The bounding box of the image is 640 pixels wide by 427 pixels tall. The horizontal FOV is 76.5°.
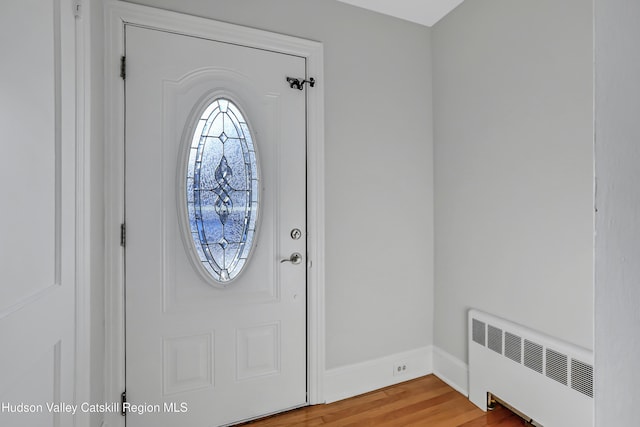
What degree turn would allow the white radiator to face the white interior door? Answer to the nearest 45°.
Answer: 0° — it already faces it

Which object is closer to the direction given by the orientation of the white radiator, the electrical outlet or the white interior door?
the white interior door

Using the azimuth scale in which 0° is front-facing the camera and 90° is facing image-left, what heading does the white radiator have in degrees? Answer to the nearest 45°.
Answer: approximately 45°

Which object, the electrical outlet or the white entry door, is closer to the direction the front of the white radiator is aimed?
the white entry door

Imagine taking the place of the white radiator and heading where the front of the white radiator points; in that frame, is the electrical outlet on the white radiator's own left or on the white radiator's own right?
on the white radiator's own right

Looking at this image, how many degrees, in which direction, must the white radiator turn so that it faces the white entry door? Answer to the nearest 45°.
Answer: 0° — it already faces it
